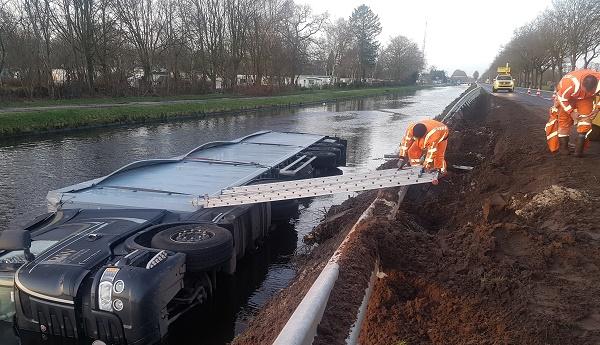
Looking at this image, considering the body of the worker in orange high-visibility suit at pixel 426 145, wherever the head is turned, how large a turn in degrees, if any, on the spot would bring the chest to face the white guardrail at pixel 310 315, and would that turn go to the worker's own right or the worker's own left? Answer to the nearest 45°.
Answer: approximately 45° to the worker's own left

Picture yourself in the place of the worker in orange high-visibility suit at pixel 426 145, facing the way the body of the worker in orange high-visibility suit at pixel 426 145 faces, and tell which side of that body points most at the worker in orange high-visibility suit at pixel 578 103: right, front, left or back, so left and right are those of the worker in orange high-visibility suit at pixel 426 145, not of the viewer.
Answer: back

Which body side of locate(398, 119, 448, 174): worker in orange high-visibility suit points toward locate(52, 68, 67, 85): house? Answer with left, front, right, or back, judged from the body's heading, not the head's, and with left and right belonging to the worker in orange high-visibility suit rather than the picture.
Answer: right

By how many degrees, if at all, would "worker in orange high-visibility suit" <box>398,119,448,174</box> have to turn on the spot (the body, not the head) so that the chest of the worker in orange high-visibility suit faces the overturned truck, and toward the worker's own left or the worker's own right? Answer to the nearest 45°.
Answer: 0° — they already face it

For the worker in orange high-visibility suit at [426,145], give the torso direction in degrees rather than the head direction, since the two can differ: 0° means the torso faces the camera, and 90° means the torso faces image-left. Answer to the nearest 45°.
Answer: approximately 45°

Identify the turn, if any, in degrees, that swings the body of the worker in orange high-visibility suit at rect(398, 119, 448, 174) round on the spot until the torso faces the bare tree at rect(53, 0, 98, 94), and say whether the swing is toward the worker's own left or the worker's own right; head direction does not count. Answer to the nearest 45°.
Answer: approximately 90° to the worker's own right

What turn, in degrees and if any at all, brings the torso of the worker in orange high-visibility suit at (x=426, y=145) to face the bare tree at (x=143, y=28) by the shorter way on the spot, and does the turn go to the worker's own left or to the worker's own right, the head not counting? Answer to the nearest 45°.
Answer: approximately 90° to the worker's own right
